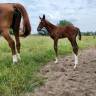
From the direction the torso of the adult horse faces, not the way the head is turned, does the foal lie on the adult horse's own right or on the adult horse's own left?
on the adult horse's own right

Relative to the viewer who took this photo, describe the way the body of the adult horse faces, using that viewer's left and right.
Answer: facing away from the viewer and to the left of the viewer
